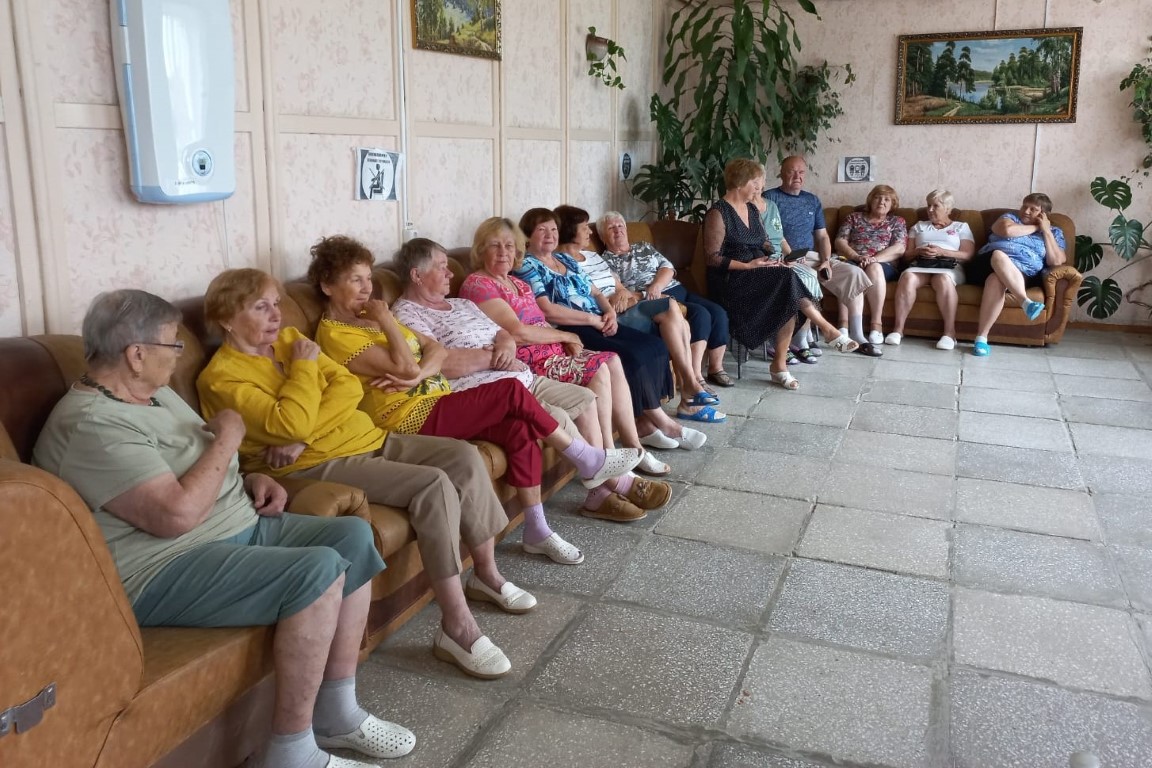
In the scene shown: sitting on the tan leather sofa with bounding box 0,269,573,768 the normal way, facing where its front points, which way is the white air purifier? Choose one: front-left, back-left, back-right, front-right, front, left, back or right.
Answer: back-left

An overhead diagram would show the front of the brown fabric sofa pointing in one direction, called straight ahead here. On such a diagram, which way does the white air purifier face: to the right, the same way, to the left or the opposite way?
to the left

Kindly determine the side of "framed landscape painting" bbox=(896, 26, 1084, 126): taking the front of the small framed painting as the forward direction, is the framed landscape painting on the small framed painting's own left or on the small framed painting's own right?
on the small framed painting's own left

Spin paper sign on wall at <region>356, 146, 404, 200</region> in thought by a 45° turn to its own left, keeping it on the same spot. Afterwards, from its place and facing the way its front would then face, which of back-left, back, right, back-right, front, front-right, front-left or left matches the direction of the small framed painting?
front-left

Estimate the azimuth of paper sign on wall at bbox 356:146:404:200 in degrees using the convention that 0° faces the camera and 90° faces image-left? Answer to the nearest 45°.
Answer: approximately 315°

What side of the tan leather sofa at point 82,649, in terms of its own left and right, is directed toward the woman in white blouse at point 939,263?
left

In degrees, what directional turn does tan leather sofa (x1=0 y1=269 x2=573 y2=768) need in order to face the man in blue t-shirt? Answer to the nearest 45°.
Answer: approximately 90° to its left

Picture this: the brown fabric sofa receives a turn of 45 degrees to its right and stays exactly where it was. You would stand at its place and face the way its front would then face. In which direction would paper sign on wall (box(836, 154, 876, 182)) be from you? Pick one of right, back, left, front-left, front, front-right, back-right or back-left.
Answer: right
